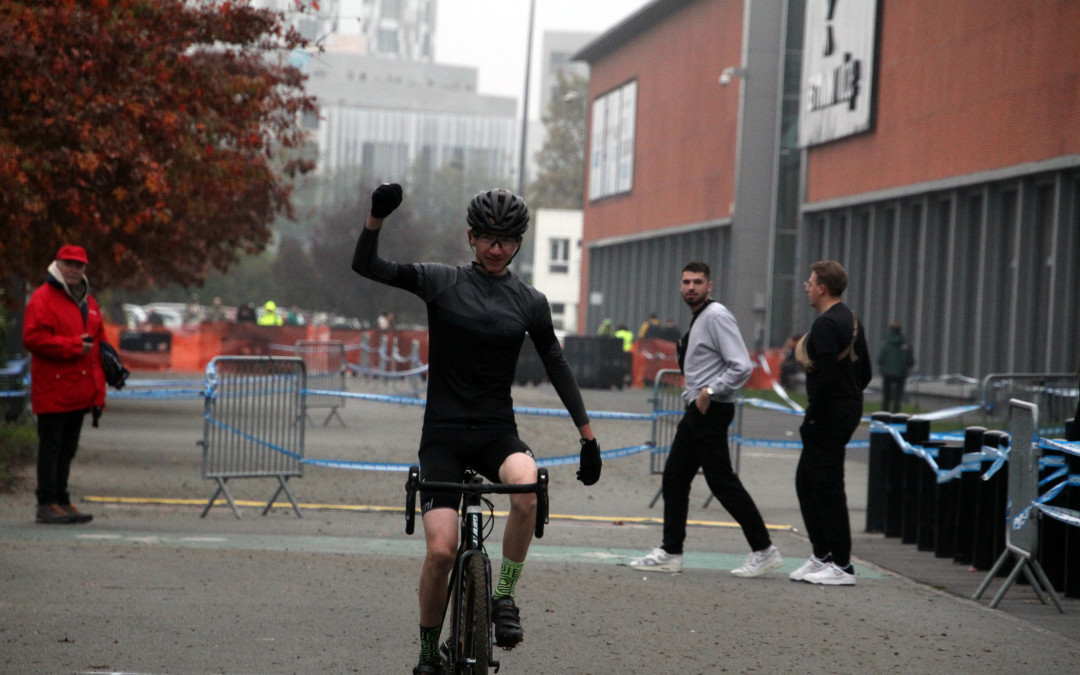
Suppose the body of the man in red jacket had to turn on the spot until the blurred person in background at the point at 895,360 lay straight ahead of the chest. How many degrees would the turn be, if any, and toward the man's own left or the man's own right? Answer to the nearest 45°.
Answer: approximately 90° to the man's own left

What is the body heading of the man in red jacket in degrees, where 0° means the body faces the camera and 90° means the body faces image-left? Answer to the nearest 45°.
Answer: approximately 315°

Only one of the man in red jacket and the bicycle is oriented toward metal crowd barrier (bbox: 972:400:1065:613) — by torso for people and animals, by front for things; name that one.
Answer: the man in red jacket

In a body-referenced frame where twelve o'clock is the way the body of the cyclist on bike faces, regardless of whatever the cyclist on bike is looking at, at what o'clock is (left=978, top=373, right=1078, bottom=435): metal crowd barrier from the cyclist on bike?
The metal crowd barrier is roughly at 7 o'clock from the cyclist on bike.

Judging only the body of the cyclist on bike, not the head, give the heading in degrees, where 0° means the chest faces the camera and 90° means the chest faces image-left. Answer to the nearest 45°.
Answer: approximately 0°

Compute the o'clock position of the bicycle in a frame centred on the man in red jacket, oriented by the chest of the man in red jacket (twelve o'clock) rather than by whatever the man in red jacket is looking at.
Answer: The bicycle is roughly at 1 o'clock from the man in red jacket.

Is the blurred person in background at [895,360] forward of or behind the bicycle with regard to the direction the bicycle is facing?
behind

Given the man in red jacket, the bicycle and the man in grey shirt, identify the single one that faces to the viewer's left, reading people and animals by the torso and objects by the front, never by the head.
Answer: the man in grey shirt

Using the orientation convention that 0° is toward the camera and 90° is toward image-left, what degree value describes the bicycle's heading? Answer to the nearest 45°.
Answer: approximately 0°

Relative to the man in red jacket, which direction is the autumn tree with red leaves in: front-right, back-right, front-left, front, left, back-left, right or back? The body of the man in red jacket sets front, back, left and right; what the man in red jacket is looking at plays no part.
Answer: back-left

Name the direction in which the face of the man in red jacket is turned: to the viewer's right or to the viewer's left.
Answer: to the viewer's right
